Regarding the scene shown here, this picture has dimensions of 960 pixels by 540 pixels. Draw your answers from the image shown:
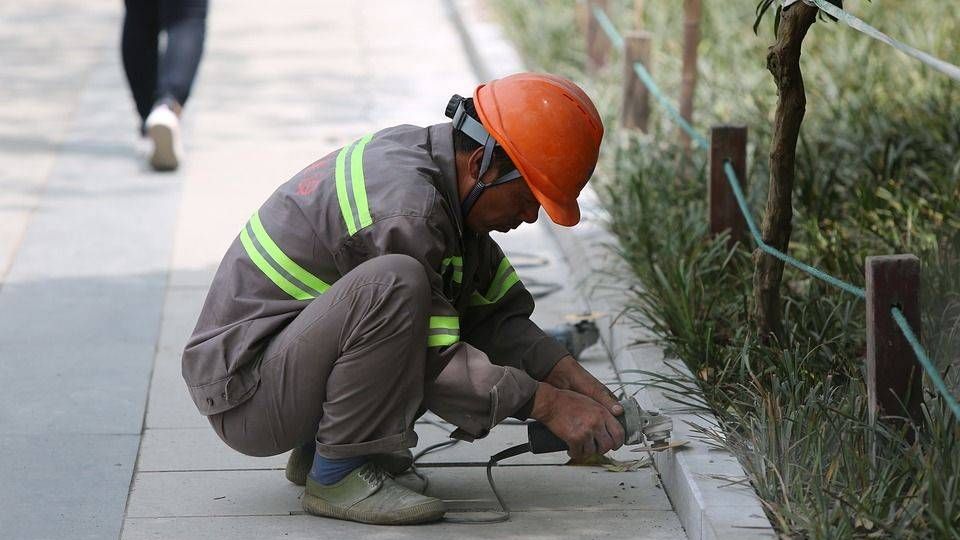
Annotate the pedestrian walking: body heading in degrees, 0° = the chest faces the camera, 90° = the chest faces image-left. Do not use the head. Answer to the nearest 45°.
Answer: approximately 180°

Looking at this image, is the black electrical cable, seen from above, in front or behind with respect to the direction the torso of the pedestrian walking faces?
behind

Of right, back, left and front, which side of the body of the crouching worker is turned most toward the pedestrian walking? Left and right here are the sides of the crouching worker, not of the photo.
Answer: left

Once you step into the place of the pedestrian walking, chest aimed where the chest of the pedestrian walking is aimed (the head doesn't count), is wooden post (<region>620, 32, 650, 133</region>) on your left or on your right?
on your right

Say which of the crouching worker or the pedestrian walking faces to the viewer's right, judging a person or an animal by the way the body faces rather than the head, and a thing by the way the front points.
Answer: the crouching worker

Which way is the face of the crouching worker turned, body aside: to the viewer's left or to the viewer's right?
to the viewer's right

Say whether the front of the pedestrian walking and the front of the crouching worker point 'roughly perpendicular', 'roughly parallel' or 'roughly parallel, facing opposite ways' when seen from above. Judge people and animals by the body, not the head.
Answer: roughly perpendicular

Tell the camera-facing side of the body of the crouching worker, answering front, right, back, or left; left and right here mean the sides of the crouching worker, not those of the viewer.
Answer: right

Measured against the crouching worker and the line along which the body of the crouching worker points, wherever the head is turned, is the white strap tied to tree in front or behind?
in front

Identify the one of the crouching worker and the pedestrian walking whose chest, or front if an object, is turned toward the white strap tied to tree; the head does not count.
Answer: the crouching worker

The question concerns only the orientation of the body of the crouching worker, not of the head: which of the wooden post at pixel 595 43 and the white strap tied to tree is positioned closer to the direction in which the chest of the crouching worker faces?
the white strap tied to tree

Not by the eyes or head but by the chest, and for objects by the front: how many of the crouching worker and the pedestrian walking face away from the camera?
1

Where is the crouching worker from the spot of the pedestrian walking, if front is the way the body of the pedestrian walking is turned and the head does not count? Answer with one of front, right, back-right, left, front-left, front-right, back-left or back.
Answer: back
